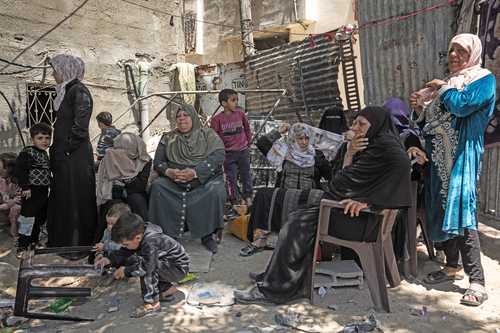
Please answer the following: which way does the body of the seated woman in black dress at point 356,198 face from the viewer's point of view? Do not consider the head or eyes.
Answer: to the viewer's left

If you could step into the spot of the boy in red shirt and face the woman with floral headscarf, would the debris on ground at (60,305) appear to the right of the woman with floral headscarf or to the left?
right

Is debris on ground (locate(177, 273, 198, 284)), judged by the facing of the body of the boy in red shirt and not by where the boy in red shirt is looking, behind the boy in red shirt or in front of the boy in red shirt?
in front

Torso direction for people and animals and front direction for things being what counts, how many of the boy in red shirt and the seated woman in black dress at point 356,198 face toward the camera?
1

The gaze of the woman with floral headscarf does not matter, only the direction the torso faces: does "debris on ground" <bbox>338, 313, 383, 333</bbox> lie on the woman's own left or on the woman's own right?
on the woman's own left

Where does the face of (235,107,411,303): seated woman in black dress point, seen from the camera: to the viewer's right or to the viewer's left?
to the viewer's left

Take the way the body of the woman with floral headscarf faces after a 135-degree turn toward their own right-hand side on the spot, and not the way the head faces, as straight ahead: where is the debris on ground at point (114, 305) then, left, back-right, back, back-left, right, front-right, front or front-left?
back-left

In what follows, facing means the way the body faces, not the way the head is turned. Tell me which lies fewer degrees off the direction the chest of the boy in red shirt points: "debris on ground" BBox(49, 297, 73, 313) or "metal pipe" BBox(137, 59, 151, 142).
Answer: the debris on ground

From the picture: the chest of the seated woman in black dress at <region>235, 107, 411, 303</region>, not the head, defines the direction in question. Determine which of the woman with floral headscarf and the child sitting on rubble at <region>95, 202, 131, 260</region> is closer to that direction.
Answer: the child sitting on rubble
